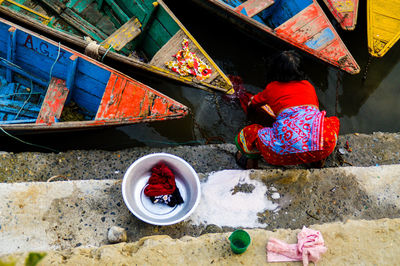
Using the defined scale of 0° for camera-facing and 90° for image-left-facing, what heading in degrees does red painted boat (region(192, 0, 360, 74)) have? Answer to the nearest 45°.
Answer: approximately 315°

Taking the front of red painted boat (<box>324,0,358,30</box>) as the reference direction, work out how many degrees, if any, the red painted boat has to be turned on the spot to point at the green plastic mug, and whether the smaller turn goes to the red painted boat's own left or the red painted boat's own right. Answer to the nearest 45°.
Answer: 0° — it already faces it

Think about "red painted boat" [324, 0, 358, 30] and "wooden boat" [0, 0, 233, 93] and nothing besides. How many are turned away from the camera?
0

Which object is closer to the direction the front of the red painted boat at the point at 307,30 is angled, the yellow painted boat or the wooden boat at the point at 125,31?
the yellow painted boat

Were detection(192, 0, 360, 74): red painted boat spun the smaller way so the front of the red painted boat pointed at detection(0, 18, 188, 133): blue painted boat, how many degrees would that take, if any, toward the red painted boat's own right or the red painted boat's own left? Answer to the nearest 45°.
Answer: approximately 135° to the red painted boat's own right

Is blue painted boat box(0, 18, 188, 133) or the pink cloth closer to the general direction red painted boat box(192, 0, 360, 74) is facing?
the pink cloth

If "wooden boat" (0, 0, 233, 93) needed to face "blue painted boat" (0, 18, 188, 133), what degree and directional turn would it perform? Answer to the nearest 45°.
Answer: approximately 90° to its right

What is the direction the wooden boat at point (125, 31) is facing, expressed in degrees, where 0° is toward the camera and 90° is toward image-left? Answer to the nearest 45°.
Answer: approximately 315°

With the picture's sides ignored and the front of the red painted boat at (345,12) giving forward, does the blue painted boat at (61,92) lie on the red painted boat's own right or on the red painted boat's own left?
on the red painted boat's own right

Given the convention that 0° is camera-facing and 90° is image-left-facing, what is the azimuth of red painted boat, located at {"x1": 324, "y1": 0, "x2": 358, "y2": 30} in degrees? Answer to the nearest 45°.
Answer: approximately 0°

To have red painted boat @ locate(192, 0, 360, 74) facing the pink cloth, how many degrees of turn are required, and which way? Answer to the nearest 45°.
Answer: approximately 45° to its right

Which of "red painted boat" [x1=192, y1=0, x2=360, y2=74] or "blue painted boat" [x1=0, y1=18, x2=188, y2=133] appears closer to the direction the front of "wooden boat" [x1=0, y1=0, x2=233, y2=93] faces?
the red painted boat

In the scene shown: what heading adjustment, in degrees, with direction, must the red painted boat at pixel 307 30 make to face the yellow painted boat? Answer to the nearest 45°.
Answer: approximately 45° to its left
